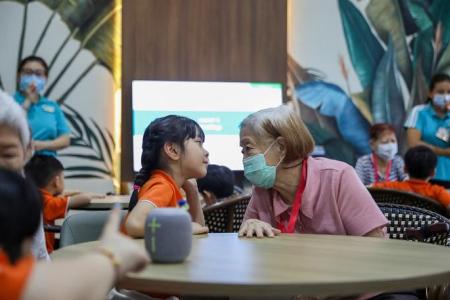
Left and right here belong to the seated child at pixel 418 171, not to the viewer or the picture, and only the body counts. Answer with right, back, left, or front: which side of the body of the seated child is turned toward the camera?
back

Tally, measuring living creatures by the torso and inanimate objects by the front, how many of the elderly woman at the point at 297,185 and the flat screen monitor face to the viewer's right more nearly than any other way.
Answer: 0

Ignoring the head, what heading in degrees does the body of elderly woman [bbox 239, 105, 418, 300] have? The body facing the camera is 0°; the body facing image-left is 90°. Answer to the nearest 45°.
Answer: approximately 45°

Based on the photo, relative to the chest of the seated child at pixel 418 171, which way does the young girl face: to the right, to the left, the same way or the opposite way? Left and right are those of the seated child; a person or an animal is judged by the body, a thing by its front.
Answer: to the right

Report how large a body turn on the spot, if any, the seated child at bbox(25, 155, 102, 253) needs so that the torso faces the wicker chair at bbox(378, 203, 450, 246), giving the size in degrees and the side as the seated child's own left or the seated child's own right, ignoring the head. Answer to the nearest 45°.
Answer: approximately 90° to the seated child's own right

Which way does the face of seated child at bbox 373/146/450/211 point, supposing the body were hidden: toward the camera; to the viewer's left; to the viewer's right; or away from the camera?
away from the camera

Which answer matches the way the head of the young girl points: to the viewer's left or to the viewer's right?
to the viewer's right

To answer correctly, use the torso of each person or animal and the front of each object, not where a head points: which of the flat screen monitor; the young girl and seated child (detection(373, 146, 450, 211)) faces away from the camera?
the seated child

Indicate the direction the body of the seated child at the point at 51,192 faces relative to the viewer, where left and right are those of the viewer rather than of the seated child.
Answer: facing away from the viewer and to the right of the viewer

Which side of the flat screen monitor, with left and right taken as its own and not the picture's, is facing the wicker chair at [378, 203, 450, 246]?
front

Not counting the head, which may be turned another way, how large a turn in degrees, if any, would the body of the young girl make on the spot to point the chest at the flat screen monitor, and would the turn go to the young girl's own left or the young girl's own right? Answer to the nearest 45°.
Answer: approximately 90° to the young girl's own left

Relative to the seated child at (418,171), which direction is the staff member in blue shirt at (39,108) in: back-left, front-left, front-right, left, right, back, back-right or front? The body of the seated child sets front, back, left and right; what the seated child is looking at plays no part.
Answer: left

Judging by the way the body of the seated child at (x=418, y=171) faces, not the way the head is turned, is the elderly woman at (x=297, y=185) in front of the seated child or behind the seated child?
behind

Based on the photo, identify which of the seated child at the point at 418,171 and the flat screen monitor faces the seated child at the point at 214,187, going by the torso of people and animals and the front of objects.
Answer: the flat screen monitor

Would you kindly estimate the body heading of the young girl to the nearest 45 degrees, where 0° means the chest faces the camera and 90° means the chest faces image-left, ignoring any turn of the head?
approximately 270°
